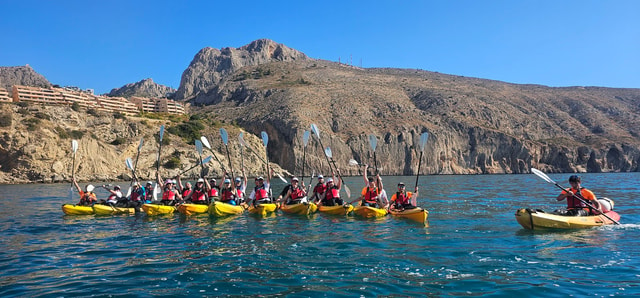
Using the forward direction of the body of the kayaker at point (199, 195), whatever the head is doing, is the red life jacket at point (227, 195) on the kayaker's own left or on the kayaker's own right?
on the kayaker's own left

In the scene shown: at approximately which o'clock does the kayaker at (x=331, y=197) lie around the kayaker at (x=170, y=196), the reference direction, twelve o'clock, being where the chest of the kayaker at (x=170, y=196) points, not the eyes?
the kayaker at (x=331, y=197) is roughly at 10 o'clock from the kayaker at (x=170, y=196).

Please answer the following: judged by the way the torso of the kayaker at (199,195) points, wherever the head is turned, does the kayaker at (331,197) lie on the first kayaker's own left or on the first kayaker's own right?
on the first kayaker's own left

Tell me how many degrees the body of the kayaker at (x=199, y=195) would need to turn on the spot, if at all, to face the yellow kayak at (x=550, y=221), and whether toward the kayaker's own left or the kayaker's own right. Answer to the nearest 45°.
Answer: approximately 45° to the kayaker's own left

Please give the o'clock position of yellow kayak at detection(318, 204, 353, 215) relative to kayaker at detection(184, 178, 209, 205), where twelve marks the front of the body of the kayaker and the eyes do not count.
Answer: The yellow kayak is roughly at 10 o'clock from the kayaker.

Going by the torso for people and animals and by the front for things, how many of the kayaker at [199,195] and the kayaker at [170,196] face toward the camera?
2

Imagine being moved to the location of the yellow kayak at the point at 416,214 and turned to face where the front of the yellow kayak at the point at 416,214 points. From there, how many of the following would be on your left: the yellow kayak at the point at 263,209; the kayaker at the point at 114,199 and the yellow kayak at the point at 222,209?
0

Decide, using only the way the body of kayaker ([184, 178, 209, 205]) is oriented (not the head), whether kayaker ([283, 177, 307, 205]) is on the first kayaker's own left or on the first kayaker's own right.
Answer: on the first kayaker's own left

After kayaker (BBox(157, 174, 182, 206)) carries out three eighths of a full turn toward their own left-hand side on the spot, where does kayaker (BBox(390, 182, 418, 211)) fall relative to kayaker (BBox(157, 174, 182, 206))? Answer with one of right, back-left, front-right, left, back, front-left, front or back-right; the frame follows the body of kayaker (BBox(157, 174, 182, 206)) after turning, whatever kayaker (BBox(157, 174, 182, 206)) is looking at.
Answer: right

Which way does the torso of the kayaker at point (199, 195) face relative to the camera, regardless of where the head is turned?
toward the camera

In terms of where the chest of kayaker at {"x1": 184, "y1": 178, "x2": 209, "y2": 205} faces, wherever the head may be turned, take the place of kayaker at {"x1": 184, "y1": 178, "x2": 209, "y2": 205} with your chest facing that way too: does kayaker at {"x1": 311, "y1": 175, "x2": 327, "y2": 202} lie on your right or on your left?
on your left

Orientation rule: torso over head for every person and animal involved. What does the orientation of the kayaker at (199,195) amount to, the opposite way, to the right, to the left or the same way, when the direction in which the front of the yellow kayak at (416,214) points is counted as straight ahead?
the same way

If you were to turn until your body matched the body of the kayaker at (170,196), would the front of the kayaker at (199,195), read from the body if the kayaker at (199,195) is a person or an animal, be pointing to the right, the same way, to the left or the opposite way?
the same way

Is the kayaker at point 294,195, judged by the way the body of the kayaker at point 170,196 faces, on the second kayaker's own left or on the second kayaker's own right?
on the second kayaker's own left

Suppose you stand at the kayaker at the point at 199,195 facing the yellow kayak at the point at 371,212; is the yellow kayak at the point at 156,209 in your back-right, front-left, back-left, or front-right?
back-right
